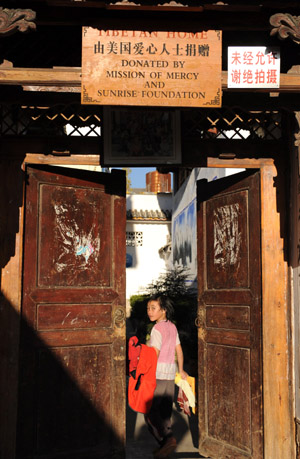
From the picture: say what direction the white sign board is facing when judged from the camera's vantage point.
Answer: facing the viewer

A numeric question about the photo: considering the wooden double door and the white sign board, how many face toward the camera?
2
